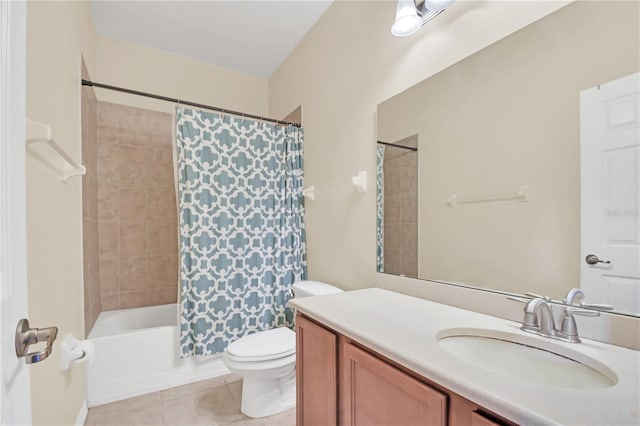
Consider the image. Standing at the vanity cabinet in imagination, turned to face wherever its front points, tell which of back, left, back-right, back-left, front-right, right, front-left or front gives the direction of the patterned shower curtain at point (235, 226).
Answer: right

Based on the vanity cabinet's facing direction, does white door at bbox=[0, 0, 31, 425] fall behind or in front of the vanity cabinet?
in front

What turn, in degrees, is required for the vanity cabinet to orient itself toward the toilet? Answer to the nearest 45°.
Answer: approximately 90° to its right

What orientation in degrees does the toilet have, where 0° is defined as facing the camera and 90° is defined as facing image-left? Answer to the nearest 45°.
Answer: approximately 45°

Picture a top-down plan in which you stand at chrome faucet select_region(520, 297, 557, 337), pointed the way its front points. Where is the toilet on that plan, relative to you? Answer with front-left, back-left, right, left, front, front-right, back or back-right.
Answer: front-right

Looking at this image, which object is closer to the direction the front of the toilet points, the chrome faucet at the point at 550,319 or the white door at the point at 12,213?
the white door

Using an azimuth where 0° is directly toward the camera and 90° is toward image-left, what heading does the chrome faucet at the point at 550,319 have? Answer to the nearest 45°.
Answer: approximately 45°

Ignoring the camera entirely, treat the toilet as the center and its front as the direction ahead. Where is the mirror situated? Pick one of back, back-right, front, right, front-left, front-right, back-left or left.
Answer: left

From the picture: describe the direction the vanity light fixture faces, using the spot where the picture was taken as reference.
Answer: facing the viewer and to the left of the viewer

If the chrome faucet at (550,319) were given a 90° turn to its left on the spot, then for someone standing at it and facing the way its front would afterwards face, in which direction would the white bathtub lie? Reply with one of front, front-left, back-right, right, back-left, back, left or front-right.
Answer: back-right

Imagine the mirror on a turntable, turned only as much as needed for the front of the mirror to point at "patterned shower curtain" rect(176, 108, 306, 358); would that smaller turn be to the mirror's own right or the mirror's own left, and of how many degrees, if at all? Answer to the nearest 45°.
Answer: approximately 45° to the mirror's own right
